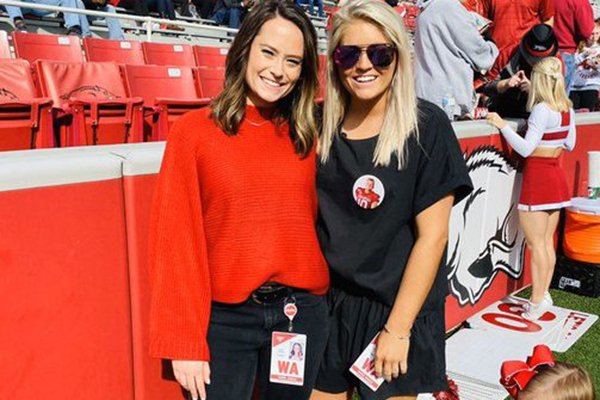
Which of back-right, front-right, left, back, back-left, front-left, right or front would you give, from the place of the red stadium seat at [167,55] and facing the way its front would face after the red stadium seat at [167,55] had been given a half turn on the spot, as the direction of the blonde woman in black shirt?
back

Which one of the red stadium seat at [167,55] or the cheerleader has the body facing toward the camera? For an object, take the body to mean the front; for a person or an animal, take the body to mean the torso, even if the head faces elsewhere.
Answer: the red stadium seat

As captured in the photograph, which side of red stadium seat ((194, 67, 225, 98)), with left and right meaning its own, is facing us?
front

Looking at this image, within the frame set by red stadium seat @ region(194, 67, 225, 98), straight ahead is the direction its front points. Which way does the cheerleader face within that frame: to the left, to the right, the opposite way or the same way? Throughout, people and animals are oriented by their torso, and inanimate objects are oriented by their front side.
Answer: the opposite way

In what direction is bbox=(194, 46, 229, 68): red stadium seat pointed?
toward the camera

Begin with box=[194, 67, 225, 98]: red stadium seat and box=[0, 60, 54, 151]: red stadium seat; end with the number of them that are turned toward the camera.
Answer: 2

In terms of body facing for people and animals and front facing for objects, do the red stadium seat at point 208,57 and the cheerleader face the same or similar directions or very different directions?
very different directions

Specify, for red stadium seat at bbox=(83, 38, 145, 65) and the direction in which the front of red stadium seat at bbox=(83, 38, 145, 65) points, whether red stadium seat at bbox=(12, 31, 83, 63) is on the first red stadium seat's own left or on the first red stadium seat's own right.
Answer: on the first red stadium seat's own right

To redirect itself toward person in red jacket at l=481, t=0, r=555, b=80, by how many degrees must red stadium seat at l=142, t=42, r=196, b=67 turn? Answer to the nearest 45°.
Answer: approximately 45° to its left

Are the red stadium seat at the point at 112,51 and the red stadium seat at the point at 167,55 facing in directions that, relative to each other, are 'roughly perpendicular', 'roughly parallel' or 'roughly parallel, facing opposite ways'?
roughly parallel

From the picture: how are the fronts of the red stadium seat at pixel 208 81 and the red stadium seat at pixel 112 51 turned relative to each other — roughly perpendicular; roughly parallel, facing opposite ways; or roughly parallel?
roughly parallel

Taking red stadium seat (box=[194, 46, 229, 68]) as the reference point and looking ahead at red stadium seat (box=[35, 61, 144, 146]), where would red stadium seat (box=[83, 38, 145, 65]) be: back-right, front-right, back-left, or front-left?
front-right

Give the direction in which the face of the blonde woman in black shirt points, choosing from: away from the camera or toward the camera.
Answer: toward the camera

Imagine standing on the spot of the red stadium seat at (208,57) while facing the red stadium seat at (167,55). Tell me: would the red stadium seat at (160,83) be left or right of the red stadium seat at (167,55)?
left

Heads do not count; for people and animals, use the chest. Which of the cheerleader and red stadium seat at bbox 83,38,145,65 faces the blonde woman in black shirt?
the red stadium seat

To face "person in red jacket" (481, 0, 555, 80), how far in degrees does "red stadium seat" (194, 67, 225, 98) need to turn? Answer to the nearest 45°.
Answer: approximately 45° to its left

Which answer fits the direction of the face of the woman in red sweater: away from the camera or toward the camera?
toward the camera

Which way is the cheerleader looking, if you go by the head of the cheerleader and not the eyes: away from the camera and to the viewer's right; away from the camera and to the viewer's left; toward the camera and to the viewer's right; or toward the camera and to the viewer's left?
away from the camera and to the viewer's left

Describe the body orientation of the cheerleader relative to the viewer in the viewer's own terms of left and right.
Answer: facing away from the viewer and to the left of the viewer

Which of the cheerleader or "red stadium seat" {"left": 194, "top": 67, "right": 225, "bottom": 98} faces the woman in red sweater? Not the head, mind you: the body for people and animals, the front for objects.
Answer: the red stadium seat

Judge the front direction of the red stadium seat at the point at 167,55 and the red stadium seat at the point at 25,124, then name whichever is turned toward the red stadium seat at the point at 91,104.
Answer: the red stadium seat at the point at 167,55

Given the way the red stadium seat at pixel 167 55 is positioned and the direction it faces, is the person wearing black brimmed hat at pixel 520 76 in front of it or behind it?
in front

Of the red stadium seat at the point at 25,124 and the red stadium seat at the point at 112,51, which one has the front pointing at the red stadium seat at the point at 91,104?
the red stadium seat at the point at 112,51
